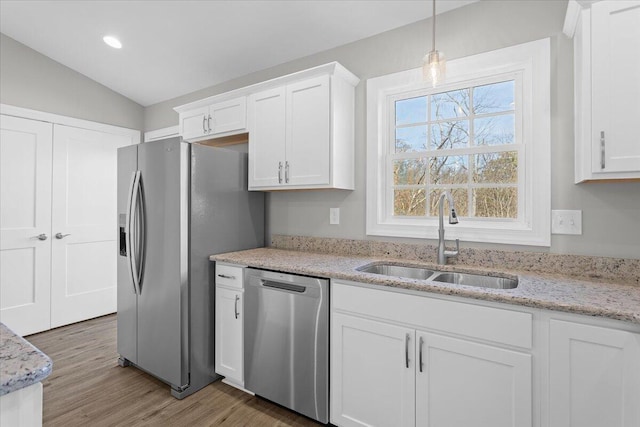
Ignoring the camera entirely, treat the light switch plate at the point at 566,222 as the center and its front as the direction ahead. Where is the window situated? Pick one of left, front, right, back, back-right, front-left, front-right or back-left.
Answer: right

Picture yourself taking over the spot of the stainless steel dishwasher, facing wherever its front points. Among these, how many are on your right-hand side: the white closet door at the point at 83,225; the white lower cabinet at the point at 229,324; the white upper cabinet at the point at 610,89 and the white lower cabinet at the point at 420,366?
2

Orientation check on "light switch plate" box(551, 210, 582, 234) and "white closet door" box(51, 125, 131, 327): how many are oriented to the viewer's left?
0

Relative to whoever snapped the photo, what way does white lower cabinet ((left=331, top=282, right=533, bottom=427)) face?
facing the viewer and to the left of the viewer

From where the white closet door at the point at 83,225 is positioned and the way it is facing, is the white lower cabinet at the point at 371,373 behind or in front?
in front

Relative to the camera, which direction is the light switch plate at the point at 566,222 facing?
toward the camera

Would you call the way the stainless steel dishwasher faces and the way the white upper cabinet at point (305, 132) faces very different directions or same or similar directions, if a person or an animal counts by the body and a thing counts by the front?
same or similar directions

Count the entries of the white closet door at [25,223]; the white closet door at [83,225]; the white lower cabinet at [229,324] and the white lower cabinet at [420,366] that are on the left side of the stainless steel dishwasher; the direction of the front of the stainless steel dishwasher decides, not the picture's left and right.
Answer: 1

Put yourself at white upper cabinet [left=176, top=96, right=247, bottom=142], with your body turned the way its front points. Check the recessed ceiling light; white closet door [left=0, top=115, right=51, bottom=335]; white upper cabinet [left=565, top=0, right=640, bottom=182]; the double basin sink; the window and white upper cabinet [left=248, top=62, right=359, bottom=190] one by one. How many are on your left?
4

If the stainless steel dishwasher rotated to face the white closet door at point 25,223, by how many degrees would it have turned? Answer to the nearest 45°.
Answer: approximately 90° to its right

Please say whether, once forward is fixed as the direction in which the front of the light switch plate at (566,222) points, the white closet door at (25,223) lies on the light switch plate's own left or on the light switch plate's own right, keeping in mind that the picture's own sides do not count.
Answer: on the light switch plate's own right

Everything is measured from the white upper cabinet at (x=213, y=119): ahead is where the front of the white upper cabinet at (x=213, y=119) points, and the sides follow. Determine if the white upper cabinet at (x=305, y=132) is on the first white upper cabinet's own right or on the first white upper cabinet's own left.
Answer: on the first white upper cabinet's own left

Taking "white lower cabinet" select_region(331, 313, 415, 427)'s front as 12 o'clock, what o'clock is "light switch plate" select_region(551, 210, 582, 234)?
The light switch plate is roughly at 7 o'clock from the white lower cabinet.

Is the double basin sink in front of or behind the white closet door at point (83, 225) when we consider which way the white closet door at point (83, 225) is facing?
in front

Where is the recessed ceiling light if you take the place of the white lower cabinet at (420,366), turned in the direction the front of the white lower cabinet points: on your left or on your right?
on your right

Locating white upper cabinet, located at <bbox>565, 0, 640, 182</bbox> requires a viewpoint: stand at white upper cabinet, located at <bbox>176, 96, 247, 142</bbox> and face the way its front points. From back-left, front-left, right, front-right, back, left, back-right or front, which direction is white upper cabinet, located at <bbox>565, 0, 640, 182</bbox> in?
left
